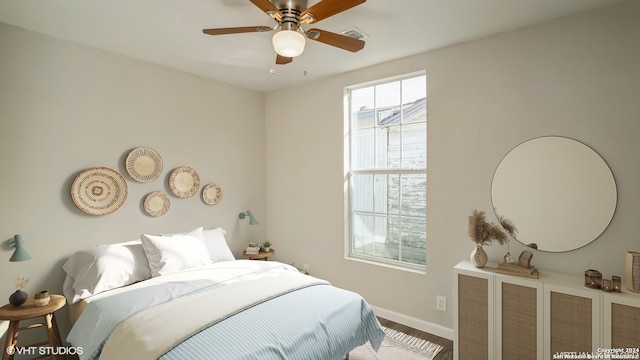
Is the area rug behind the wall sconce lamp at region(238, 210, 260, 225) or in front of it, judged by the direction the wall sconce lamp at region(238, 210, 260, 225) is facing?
in front

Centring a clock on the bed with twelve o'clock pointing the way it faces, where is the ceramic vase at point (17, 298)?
The ceramic vase is roughly at 5 o'clock from the bed.

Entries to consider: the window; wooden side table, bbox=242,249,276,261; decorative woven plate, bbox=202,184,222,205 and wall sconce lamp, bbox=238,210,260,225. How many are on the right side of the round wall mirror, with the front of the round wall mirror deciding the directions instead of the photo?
4

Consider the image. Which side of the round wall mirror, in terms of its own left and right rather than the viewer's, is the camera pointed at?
front

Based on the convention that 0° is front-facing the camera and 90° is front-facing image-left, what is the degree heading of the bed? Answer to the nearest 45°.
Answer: approximately 315°

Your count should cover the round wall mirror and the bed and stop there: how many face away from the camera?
0

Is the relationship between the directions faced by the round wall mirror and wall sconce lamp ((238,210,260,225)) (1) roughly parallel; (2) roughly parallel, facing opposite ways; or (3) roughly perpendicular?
roughly perpendicular

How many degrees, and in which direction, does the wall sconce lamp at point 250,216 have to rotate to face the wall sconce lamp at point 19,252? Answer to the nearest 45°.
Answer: approximately 90° to its right

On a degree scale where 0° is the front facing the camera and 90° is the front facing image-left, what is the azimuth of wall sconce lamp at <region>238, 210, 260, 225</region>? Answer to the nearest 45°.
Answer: approximately 315°

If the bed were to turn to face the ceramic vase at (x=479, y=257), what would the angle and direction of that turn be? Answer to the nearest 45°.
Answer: approximately 45° to its left

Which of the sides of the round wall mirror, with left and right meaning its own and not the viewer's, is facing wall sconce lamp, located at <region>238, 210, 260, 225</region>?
right

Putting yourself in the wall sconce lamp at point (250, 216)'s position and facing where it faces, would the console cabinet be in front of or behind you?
in front

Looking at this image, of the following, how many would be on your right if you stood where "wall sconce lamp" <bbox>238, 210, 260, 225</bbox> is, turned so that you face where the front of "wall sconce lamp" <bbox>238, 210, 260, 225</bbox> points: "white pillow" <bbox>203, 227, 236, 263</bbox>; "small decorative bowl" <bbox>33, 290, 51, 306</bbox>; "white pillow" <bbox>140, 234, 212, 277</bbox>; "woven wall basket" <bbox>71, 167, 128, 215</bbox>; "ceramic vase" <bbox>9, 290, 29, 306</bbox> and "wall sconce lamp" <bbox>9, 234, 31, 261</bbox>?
6
